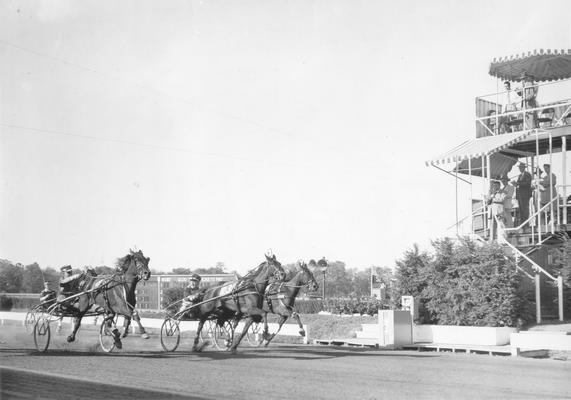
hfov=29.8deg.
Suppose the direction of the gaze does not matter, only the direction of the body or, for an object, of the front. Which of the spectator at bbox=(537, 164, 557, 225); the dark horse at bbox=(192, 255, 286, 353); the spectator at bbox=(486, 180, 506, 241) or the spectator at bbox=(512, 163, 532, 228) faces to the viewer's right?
the dark horse

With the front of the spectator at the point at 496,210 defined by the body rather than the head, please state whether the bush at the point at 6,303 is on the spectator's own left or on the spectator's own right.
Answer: on the spectator's own right

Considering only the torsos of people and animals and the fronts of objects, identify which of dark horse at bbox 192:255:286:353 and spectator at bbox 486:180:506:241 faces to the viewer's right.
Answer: the dark horse

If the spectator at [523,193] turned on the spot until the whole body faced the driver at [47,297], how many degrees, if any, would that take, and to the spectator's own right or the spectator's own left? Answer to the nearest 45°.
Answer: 0° — they already face them

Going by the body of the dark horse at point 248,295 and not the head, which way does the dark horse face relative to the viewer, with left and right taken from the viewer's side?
facing to the right of the viewer

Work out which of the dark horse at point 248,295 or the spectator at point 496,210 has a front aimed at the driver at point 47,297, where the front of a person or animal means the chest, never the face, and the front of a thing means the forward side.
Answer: the spectator

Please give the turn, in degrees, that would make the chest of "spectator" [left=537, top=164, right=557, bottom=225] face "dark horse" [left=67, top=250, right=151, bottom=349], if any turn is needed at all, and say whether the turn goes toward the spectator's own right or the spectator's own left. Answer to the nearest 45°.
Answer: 0° — they already face it

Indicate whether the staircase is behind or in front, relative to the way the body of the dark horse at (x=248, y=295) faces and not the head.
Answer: in front

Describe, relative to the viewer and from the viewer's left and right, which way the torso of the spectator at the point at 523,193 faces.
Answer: facing the viewer and to the left of the viewer

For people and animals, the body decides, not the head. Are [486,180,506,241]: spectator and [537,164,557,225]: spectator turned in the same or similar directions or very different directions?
same or similar directions

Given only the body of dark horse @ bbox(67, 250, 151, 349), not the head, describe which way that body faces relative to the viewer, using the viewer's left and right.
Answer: facing the viewer and to the right of the viewer

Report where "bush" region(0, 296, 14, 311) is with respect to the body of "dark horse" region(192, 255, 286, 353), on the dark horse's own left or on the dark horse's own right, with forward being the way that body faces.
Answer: on the dark horse's own left

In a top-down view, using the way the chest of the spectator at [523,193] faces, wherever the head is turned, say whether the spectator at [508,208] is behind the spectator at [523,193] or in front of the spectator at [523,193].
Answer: in front
